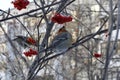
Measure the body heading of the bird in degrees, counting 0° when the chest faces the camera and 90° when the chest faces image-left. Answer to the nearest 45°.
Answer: approximately 270°
